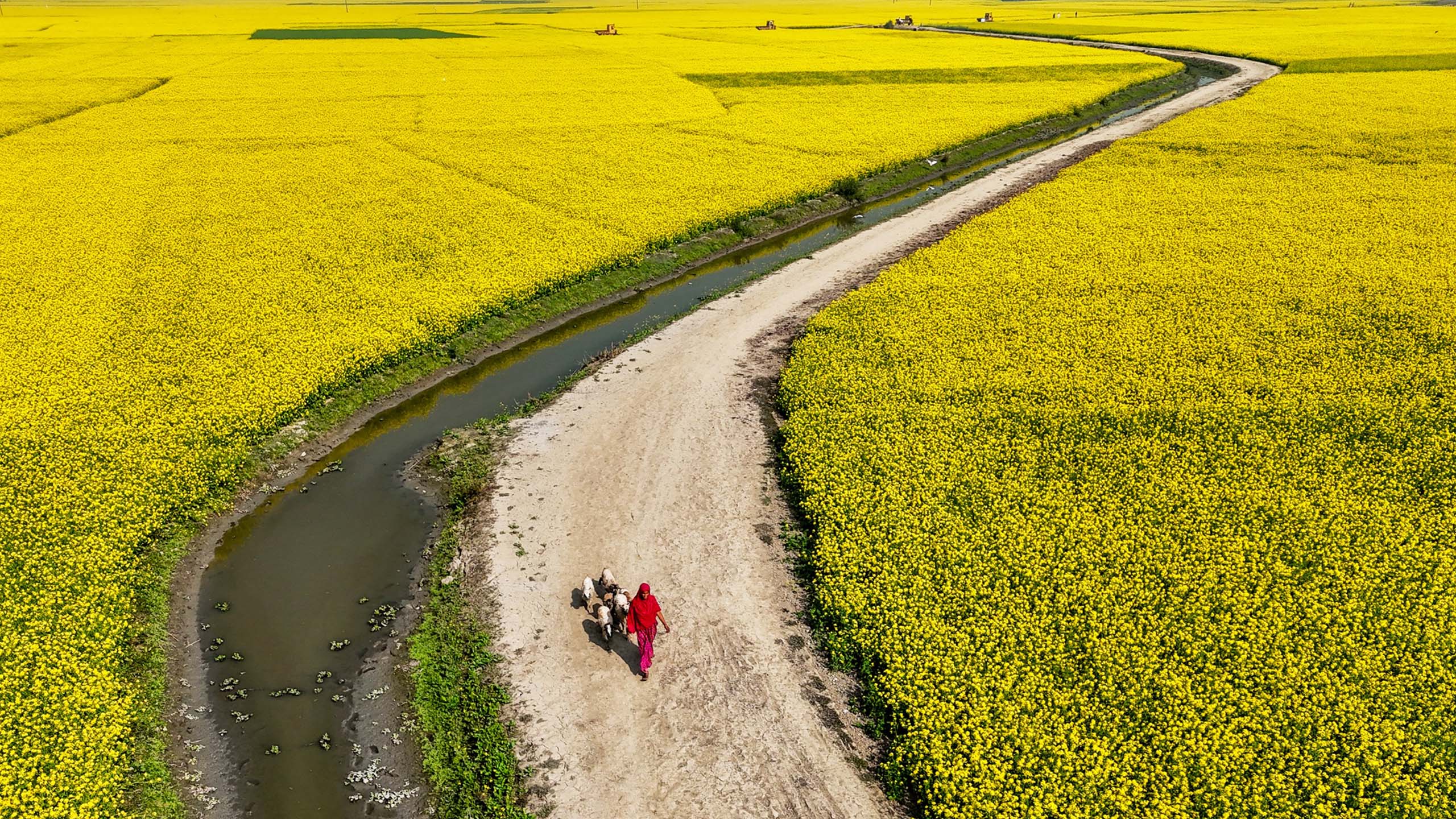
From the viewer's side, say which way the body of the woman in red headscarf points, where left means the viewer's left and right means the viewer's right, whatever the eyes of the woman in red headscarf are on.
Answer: facing the viewer
